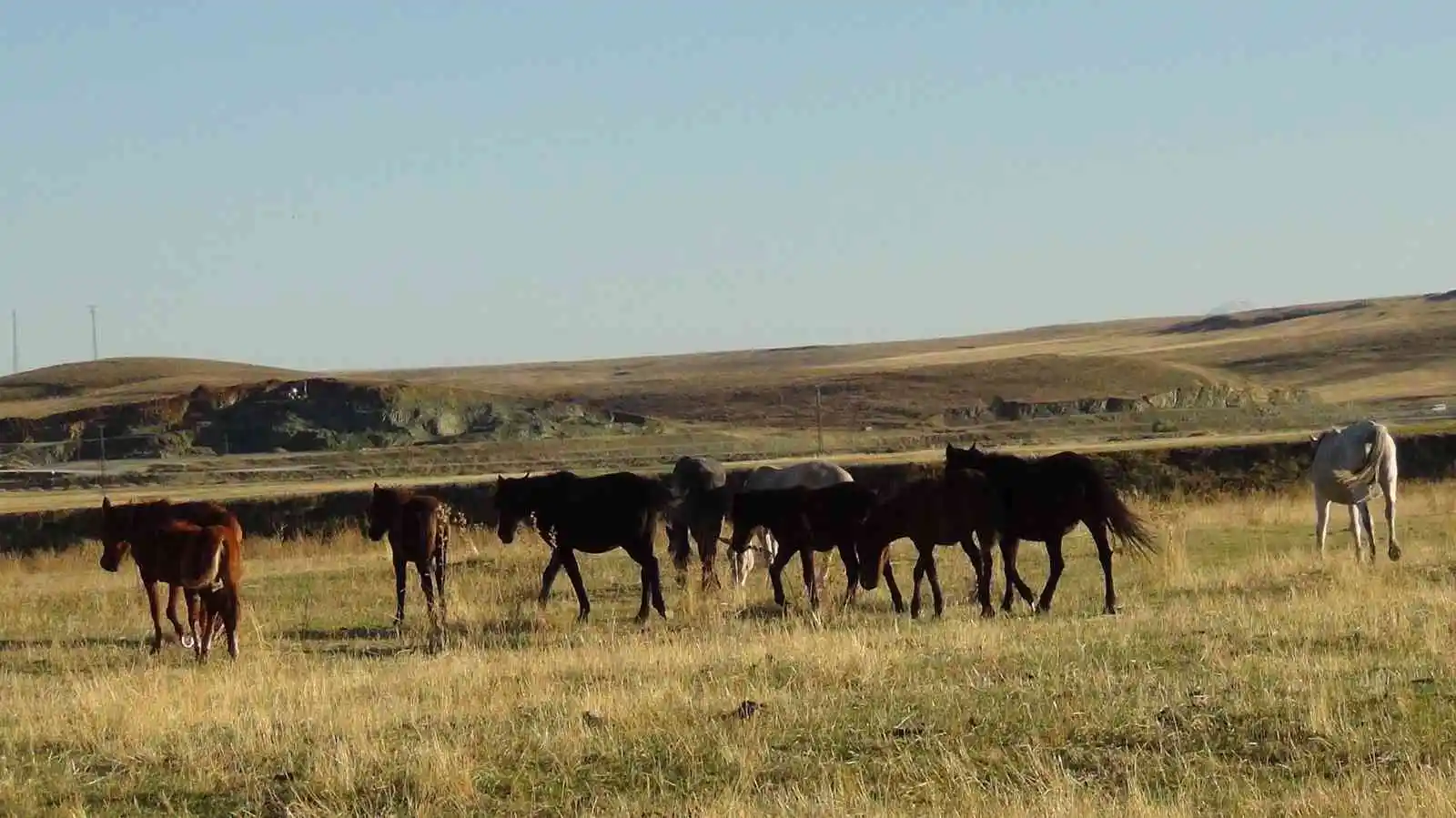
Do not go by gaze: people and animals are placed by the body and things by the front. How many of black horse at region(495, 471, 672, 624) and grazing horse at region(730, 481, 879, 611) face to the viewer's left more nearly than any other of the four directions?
2

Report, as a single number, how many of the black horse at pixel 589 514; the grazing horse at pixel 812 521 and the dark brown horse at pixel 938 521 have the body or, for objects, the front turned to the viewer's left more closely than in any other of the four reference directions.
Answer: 3

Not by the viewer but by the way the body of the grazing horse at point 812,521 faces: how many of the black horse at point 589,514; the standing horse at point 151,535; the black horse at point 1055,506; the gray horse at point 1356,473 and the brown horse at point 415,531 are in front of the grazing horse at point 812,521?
3

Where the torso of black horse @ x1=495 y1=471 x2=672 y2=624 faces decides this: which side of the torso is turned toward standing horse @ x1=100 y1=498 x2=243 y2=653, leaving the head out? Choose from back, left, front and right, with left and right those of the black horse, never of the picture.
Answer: front

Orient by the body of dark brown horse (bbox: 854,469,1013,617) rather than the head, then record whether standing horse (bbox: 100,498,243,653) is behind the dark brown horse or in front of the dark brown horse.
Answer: in front

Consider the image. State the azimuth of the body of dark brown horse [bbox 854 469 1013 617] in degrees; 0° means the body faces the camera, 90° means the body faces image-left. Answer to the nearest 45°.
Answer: approximately 90°

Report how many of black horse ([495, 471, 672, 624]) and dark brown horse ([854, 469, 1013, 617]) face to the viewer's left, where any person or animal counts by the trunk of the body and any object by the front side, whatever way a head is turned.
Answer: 2

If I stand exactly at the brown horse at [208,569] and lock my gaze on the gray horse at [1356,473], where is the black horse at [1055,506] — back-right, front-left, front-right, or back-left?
front-right

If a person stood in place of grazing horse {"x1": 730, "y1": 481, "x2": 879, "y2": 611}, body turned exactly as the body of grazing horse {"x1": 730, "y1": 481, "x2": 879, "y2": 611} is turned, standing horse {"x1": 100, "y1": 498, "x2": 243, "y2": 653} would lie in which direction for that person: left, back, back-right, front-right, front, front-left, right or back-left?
front

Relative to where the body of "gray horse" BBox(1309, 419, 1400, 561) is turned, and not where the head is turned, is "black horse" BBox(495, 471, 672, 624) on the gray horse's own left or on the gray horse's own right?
on the gray horse's own left

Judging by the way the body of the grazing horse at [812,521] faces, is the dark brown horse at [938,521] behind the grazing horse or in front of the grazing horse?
behind

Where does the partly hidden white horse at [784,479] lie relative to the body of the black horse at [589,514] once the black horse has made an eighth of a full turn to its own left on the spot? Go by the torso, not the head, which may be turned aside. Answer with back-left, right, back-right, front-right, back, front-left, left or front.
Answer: back

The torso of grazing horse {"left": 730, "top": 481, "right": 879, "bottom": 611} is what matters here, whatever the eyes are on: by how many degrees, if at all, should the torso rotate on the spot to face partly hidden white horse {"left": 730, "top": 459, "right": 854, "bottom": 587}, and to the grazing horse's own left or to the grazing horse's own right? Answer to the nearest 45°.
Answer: approximately 90° to the grazing horse's own right

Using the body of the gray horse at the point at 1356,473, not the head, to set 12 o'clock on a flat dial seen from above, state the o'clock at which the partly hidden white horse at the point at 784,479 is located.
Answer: The partly hidden white horse is roughly at 10 o'clock from the gray horse.

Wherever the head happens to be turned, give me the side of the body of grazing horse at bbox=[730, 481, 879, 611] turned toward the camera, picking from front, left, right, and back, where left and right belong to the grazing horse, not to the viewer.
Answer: left

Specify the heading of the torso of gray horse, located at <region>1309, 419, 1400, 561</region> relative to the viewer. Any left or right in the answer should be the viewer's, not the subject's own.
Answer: facing away from the viewer and to the left of the viewer

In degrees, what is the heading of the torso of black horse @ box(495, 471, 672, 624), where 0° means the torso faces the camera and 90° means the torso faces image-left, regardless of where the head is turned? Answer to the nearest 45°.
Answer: approximately 90°
